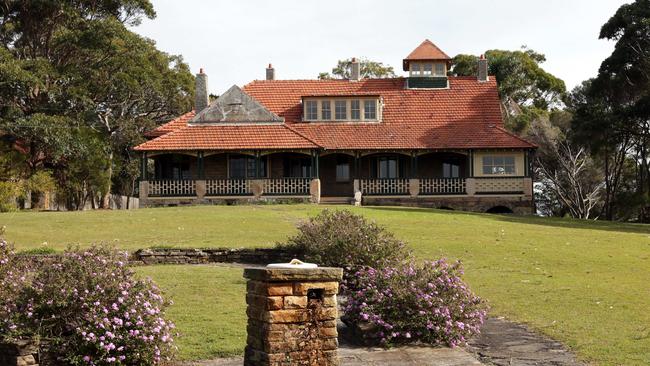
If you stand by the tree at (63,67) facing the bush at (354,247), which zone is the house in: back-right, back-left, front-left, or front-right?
front-left

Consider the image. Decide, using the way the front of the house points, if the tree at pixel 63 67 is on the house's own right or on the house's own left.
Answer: on the house's own right

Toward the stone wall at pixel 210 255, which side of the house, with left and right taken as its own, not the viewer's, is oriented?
front

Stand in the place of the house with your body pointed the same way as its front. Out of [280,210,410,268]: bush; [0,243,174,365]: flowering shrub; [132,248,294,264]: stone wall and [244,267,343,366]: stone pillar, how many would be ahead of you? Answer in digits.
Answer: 4

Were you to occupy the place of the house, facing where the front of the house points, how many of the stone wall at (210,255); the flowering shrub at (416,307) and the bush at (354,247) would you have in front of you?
3

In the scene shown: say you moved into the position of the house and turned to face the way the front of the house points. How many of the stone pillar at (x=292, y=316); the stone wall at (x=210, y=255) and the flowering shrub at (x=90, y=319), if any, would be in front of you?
3

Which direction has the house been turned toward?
toward the camera

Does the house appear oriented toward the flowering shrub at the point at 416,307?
yes

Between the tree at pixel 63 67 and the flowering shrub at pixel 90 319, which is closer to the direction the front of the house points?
the flowering shrub

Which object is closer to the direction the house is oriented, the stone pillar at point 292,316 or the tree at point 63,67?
the stone pillar

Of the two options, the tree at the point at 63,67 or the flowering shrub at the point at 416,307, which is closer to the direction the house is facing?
the flowering shrub

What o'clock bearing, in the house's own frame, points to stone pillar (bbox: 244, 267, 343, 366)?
The stone pillar is roughly at 12 o'clock from the house.

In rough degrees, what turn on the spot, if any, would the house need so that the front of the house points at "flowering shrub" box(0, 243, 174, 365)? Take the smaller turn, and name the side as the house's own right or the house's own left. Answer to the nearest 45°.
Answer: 0° — it already faces it

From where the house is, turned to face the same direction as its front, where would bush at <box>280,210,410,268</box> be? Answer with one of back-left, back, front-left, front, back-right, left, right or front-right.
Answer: front
